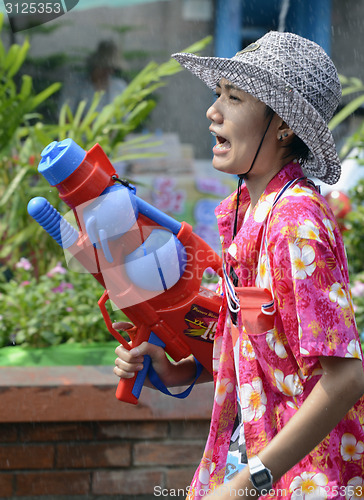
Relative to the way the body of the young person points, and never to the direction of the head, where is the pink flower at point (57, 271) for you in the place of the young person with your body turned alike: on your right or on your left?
on your right

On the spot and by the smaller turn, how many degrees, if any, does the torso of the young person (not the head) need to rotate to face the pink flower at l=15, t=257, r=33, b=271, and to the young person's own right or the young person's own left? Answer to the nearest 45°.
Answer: approximately 45° to the young person's own right

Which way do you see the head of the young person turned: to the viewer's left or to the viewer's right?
to the viewer's left

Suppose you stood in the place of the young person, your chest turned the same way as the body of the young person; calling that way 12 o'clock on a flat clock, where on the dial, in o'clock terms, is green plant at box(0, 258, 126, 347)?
The green plant is roughly at 2 o'clock from the young person.

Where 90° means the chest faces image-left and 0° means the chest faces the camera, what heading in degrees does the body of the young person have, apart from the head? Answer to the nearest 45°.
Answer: approximately 90°
